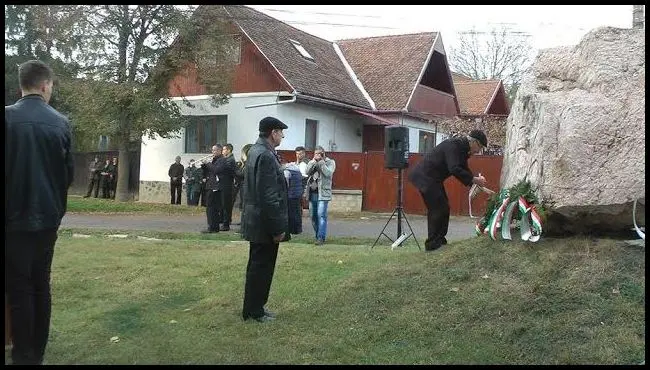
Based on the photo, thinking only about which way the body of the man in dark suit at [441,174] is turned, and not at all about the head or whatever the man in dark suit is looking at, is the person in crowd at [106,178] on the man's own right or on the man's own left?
on the man's own left

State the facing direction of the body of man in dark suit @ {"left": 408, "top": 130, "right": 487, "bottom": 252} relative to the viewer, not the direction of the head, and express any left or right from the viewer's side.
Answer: facing to the right of the viewer

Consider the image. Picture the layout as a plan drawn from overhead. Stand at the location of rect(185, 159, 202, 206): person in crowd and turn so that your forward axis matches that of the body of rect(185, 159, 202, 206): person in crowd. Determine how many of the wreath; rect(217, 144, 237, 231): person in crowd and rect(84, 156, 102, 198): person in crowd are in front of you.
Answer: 2

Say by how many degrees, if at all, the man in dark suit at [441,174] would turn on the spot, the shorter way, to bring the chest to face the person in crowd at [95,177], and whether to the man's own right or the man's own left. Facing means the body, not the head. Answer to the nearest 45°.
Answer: approximately 135° to the man's own left

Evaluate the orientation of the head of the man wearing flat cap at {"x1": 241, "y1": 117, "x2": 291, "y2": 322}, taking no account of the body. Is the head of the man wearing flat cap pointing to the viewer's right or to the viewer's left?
to the viewer's right

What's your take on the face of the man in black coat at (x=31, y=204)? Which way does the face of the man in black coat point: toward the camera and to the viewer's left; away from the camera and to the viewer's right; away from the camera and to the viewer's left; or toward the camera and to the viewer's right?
away from the camera and to the viewer's right

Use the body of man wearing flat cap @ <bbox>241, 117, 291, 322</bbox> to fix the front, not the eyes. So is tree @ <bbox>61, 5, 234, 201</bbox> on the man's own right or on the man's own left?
on the man's own left
